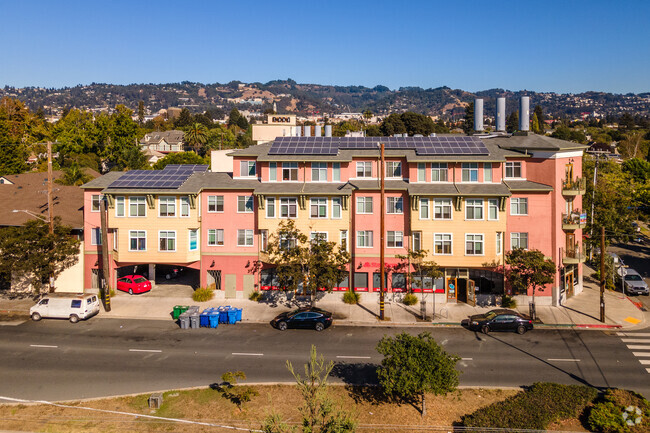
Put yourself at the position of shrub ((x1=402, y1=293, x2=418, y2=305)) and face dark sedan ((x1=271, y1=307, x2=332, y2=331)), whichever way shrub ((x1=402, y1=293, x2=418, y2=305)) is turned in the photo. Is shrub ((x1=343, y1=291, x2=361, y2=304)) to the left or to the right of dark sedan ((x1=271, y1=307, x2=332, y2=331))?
right

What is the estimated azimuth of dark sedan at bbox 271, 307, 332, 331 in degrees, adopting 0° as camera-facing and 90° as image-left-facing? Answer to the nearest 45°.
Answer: approximately 90°

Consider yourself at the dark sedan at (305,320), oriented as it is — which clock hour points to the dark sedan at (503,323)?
the dark sedan at (503,323) is roughly at 6 o'clock from the dark sedan at (305,320).

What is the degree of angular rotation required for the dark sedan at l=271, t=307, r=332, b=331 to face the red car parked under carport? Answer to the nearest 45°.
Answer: approximately 45° to its right

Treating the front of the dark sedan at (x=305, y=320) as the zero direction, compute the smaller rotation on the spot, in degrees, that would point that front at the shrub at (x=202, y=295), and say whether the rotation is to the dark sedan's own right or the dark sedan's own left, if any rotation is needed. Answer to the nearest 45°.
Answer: approximately 45° to the dark sedan's own right

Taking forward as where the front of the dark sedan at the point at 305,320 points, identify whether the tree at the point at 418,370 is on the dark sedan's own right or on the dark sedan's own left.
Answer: on the dark sedan's own left

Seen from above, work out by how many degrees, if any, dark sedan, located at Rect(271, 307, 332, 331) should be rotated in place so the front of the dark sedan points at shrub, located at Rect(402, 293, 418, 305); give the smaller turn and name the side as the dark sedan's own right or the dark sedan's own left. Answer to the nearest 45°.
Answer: approximately 135° to the dark sedan's own right

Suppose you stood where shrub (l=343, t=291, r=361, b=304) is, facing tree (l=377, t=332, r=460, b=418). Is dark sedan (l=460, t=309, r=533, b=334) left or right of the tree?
left

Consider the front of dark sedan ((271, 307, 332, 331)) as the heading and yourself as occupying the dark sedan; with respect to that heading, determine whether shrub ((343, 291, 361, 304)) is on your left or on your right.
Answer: on your right

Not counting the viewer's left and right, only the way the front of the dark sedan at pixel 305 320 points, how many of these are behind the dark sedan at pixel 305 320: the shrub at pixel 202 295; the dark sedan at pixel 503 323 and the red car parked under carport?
1

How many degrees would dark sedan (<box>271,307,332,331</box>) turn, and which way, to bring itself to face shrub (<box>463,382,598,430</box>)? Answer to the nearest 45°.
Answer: approximately 135° to its left
